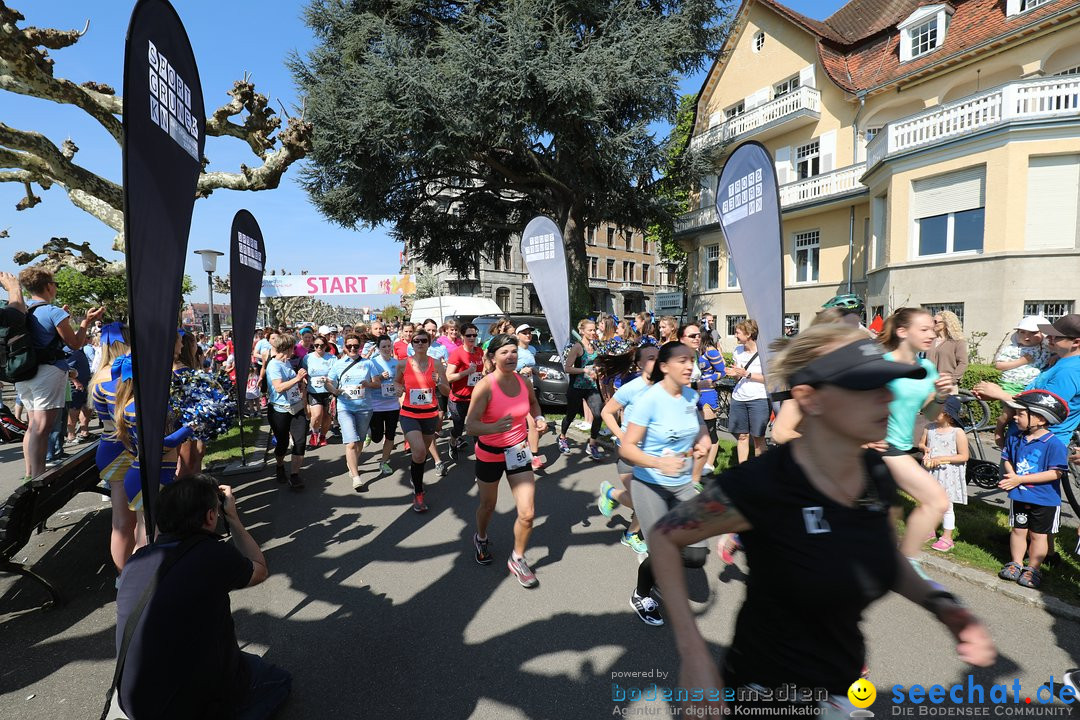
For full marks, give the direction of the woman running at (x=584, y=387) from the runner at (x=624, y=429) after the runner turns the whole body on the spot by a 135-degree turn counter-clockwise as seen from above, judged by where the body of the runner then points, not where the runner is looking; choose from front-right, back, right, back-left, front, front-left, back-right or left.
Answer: front

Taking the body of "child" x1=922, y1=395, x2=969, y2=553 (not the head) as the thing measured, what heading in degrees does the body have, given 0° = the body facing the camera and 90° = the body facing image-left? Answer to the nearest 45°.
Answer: approximately 45°

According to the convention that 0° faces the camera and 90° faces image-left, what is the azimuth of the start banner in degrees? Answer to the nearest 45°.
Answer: approximately 0°

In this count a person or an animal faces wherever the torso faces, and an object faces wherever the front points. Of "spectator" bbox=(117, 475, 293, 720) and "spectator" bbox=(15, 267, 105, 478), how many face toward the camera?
0

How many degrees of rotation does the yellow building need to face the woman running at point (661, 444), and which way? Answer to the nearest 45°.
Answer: approximately 45° to its left

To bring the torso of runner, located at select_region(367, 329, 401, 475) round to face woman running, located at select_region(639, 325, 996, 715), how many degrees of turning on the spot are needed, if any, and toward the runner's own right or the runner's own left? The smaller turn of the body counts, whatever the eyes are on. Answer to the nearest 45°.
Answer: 0° — they already face them

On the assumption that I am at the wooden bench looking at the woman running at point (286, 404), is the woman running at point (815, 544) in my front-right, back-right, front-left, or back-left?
back-right

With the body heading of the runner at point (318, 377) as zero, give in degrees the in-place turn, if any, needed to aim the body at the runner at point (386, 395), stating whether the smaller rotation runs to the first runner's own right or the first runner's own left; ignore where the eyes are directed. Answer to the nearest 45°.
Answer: approximately 45° to the first runner's own left

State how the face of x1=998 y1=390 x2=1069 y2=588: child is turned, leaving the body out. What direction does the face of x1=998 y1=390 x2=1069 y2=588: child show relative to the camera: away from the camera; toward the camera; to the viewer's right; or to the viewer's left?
to the viewer's left

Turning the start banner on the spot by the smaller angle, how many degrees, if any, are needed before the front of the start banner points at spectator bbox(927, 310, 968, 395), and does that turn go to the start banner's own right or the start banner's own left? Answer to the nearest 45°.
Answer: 0° — it already faces them

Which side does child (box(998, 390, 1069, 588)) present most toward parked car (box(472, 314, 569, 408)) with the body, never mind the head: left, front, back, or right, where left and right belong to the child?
right
